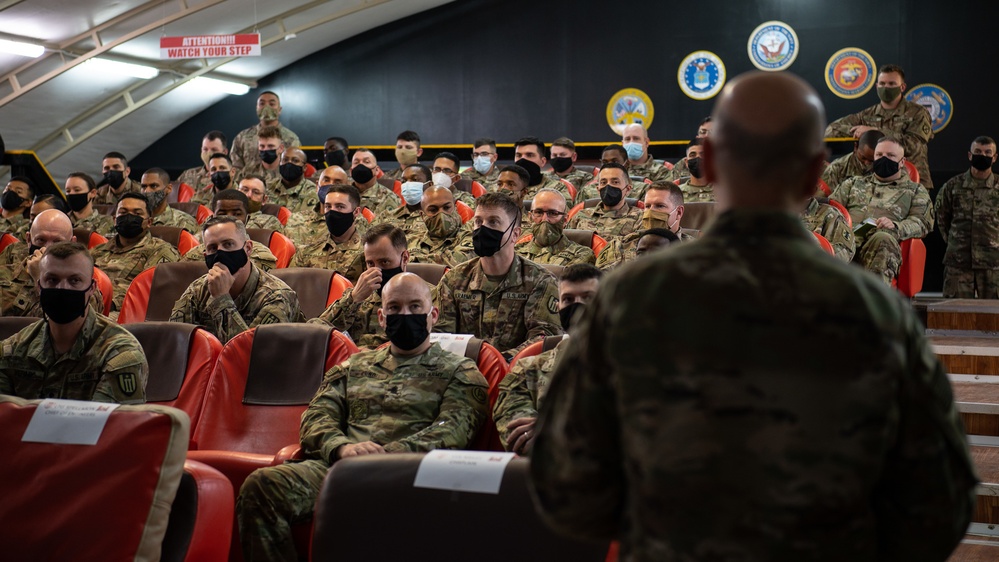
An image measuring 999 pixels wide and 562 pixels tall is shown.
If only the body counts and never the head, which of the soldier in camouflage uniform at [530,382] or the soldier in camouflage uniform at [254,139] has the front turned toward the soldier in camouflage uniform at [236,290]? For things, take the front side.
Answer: the soldier in camouflage uniform at [254,139]

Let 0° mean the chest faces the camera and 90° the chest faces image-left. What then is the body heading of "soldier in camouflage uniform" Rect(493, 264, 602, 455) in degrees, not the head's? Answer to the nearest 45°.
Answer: approximately 0°

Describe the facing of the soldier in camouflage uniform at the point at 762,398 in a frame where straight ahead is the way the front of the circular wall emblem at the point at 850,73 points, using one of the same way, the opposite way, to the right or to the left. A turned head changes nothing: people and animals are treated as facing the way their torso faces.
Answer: the opposite way

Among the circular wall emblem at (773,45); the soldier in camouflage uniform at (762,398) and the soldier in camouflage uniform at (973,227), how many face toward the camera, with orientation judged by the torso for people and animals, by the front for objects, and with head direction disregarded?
2

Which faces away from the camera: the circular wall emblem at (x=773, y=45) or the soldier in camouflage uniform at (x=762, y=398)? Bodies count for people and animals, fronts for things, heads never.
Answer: the soldier in camouflage uniform

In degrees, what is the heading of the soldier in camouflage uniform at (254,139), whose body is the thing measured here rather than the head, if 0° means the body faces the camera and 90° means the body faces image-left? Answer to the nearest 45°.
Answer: approximately 0°

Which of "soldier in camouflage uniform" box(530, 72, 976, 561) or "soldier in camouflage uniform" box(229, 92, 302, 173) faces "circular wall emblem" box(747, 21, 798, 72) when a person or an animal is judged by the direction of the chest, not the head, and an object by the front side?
"soldier in camouflage uniform" box(530, 72, 976, 561)

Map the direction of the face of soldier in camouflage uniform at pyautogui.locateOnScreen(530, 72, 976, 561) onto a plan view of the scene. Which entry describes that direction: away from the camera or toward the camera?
away from the camera

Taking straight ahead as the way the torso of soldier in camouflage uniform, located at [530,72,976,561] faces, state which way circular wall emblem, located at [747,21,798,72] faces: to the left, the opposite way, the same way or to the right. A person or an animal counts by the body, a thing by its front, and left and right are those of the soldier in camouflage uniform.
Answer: the opposite way

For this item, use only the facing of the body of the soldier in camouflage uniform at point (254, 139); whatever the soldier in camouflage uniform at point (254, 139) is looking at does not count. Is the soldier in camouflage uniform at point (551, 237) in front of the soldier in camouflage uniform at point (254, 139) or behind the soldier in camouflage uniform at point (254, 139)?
in front

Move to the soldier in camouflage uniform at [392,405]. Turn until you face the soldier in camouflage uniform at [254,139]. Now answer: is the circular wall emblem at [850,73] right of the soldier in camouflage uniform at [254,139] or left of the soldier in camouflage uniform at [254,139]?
right

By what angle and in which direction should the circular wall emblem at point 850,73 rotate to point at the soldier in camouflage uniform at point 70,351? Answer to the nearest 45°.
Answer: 0° — it already faces them

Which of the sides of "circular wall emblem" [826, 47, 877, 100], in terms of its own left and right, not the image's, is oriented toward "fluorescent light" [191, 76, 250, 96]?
right
